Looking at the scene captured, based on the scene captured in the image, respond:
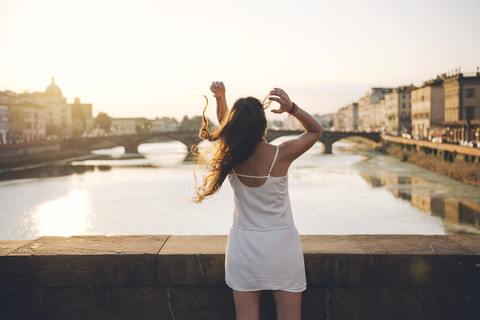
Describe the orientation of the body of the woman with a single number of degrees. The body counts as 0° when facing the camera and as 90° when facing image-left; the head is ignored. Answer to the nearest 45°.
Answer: approximately 180°

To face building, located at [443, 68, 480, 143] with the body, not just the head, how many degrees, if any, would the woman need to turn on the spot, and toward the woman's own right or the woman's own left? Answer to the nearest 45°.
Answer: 0° — they already face it

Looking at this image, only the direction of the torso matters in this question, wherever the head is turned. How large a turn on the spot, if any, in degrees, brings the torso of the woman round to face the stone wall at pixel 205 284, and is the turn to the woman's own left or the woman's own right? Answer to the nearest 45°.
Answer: approximately 45° to the woman's own left

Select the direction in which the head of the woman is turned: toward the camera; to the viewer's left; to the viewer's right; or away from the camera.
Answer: away from the camera
